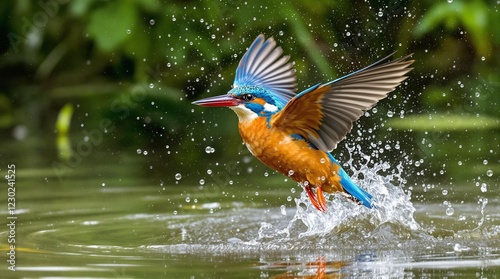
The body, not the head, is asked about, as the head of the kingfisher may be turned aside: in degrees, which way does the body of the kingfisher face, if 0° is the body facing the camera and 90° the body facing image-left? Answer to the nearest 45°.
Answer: approximately 90°

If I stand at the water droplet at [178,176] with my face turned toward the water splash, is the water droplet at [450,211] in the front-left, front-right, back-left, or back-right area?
front-left

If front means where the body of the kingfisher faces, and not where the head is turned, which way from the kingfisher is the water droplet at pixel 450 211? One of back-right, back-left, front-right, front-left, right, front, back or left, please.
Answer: back-right
